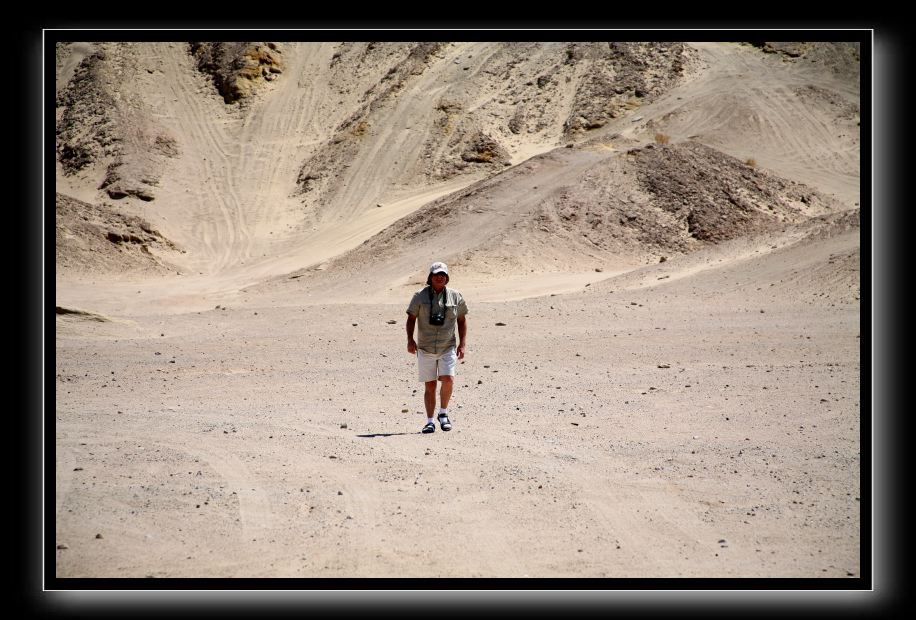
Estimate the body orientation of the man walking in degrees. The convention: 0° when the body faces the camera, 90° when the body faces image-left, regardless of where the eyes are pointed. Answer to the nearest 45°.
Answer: approximately 0°
